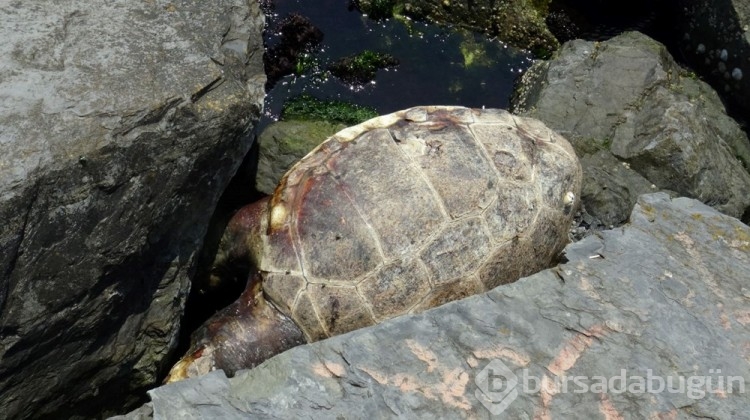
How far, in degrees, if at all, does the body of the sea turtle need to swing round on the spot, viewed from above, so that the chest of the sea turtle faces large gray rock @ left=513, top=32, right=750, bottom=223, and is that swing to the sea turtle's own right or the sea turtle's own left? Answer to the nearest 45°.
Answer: approximately 180°

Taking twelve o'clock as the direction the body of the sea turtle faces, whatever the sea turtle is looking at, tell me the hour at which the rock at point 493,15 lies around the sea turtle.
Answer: The rock is roughly at 5 o'clock from the sea turtle.

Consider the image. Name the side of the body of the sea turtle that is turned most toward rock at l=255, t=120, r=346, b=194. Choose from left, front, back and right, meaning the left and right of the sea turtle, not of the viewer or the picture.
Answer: right

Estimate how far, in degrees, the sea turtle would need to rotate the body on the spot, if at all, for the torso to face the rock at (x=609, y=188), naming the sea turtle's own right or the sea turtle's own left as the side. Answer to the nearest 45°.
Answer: approximately 180°

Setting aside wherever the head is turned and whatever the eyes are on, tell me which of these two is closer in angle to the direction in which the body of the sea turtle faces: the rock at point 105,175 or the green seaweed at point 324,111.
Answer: the rock

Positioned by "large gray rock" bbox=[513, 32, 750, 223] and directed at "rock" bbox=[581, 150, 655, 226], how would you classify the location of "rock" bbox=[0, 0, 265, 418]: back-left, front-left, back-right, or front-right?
front-right

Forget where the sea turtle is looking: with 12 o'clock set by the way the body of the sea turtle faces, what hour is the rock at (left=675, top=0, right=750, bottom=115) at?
The rock is roughly at 6 o'clock from the sea turtle.

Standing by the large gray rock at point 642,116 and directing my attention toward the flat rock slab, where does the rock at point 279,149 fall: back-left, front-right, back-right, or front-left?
front-right

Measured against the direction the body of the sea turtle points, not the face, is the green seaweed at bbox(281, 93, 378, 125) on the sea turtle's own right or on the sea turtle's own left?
on the sea turtle's own right

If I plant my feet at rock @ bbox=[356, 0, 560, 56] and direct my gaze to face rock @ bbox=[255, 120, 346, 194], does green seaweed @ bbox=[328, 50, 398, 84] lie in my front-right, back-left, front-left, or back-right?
front-right

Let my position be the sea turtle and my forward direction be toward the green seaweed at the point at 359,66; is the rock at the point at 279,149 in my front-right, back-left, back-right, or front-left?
front-left
